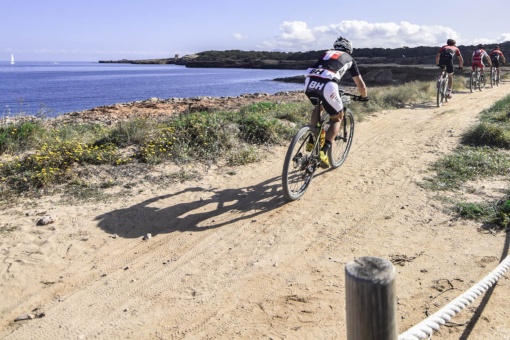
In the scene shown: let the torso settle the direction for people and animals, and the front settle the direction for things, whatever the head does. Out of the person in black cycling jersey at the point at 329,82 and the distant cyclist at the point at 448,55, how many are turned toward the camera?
0

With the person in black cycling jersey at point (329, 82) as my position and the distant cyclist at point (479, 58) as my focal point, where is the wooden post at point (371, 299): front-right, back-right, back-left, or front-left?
back-right

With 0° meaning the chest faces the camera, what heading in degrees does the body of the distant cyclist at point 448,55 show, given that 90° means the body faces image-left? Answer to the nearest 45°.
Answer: approximately 180°

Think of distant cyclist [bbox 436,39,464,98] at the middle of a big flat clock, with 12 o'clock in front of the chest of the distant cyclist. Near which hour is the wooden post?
The wooden post is roughly at 6 o'clock from the distant cyclist.

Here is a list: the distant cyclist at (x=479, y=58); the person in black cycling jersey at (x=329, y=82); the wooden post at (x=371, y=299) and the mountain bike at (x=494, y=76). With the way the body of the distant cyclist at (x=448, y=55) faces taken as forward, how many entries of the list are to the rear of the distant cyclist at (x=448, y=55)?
2

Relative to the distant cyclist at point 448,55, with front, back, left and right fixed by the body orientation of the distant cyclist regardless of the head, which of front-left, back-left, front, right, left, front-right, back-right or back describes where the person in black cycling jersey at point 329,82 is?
back

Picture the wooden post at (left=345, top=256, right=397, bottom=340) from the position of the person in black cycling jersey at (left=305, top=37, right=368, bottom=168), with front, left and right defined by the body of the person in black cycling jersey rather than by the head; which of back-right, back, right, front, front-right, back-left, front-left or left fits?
back-right

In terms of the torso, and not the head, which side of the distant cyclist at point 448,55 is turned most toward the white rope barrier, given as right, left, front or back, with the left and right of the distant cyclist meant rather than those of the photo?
back

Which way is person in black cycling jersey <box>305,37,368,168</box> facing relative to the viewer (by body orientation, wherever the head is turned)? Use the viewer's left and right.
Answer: facing away from the viewer and to the right of the viewer

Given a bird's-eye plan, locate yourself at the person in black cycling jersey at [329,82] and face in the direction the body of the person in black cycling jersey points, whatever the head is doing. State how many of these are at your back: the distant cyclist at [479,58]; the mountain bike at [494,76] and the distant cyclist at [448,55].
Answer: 0

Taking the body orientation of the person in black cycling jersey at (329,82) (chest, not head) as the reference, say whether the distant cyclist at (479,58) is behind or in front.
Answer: in front
